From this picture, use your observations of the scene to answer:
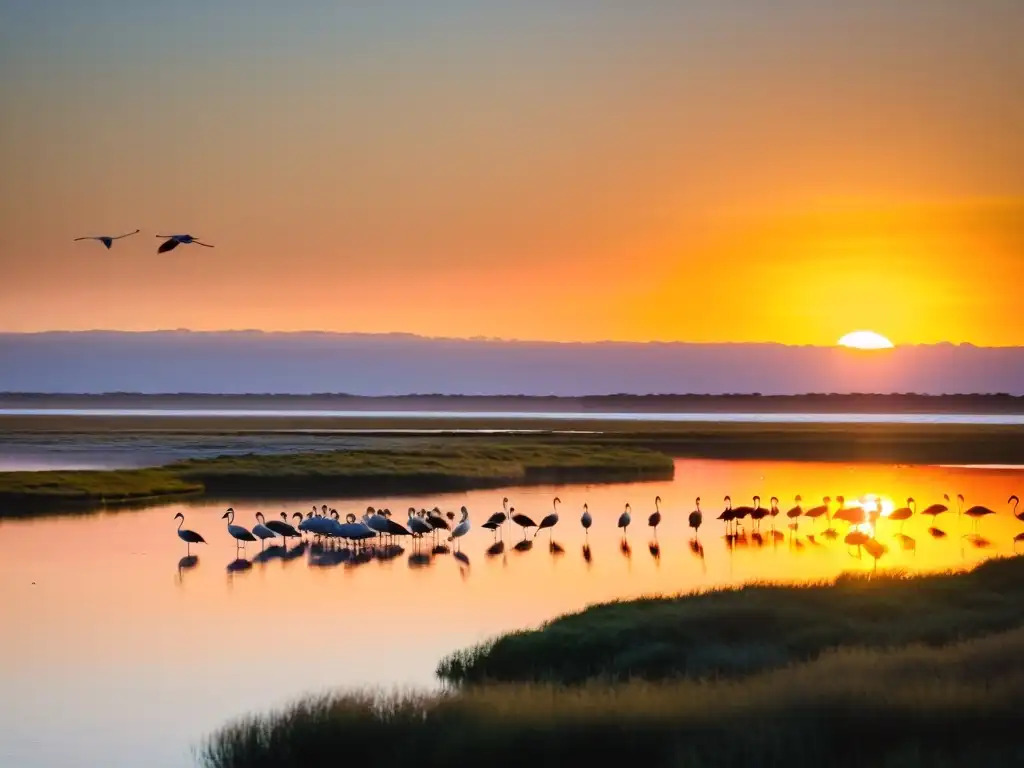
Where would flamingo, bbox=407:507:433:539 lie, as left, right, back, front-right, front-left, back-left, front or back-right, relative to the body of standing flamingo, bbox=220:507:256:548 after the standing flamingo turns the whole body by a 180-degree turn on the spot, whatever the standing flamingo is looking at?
front

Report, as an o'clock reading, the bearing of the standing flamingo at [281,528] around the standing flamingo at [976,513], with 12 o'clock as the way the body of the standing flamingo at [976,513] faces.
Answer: the standing flamingo at [281,528] is roughly at 11 o'clock from the standing flamingo at [976,513].

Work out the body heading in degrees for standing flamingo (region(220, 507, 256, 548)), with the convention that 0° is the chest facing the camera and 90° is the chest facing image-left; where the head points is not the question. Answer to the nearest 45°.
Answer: approximately 90°

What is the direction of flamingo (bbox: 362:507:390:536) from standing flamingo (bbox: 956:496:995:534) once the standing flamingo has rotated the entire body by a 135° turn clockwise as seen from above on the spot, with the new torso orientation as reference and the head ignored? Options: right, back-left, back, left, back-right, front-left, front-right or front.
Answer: back

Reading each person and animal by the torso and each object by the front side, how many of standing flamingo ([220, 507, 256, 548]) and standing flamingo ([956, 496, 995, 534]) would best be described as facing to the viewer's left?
2

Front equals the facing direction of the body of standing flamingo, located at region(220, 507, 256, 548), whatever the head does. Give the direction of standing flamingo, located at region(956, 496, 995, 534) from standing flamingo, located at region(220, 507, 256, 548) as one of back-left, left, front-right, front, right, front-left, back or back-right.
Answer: back

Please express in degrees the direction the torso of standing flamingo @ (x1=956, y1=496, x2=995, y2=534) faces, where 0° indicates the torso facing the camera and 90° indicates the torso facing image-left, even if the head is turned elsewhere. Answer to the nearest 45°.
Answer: approximately 90°

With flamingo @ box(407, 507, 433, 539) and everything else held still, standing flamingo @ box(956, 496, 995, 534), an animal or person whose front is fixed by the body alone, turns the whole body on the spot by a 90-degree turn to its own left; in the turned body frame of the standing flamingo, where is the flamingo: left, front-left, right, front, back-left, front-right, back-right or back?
front-right
